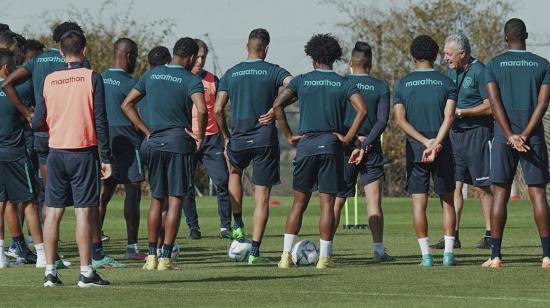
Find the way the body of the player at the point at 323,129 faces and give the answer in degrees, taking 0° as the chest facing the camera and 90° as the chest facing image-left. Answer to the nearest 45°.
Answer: approximately 180°

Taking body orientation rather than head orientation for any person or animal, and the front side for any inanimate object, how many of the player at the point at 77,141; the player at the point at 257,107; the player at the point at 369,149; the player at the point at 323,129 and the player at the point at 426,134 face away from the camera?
5

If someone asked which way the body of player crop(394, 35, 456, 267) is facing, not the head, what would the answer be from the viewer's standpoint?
away from the camera

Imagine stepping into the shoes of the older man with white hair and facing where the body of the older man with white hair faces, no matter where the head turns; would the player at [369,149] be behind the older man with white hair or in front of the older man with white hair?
in front

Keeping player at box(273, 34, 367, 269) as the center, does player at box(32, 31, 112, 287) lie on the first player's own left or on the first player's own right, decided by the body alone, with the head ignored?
on the first player's own left

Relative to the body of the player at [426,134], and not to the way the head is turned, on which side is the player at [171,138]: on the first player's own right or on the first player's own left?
on the first player's own left

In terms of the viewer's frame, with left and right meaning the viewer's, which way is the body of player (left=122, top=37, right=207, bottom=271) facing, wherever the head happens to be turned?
facing away from the viewer

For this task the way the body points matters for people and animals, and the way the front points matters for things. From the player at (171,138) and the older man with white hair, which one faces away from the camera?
the player

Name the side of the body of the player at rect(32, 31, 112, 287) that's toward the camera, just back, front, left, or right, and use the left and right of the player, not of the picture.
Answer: back

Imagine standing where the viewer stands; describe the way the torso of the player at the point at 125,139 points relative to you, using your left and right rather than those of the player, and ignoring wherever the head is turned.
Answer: facing away from the viewer and to the right of the viewer

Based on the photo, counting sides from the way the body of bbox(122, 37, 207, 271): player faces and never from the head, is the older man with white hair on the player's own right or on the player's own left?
on the player's own right

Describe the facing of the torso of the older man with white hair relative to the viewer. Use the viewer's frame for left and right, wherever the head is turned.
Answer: facing the viewer and to the left of the viewer

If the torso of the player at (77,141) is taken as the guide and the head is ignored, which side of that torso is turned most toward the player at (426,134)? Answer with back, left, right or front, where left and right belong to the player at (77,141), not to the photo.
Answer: right
